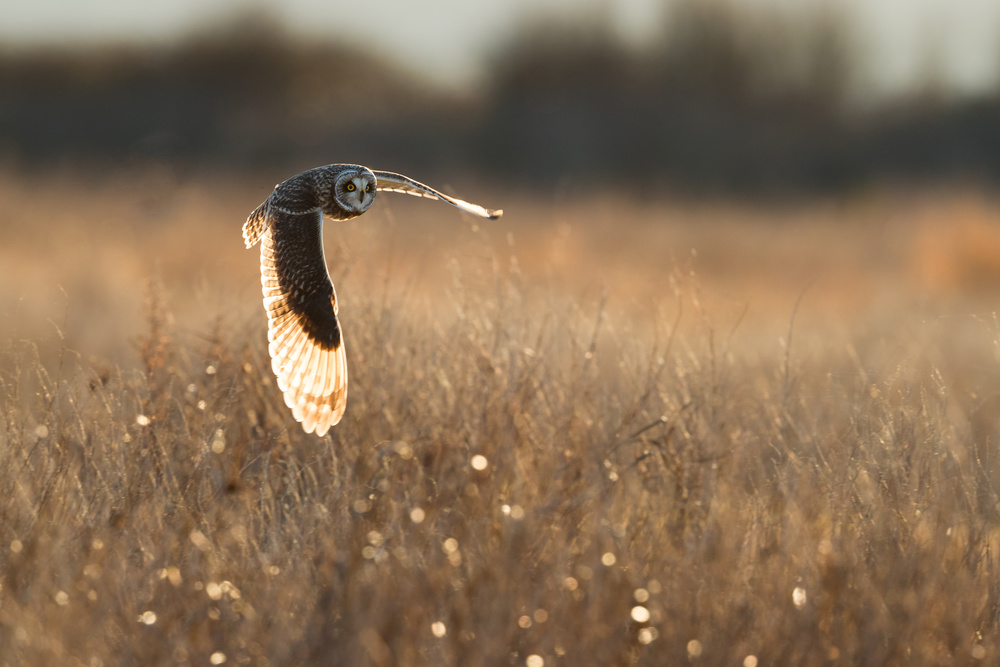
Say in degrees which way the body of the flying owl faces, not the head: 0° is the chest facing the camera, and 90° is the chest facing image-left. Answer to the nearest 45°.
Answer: approximately 315°
